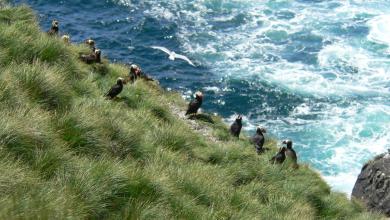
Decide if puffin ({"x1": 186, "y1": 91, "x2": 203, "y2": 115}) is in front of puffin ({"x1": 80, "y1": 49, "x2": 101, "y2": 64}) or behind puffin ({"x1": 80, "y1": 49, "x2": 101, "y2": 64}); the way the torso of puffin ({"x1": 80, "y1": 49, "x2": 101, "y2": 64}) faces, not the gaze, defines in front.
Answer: in front

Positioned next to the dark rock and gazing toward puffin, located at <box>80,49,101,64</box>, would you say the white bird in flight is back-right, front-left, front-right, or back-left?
front-right

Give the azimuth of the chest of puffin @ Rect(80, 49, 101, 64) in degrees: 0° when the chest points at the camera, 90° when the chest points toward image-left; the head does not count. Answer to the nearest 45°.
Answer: approximately 270°
